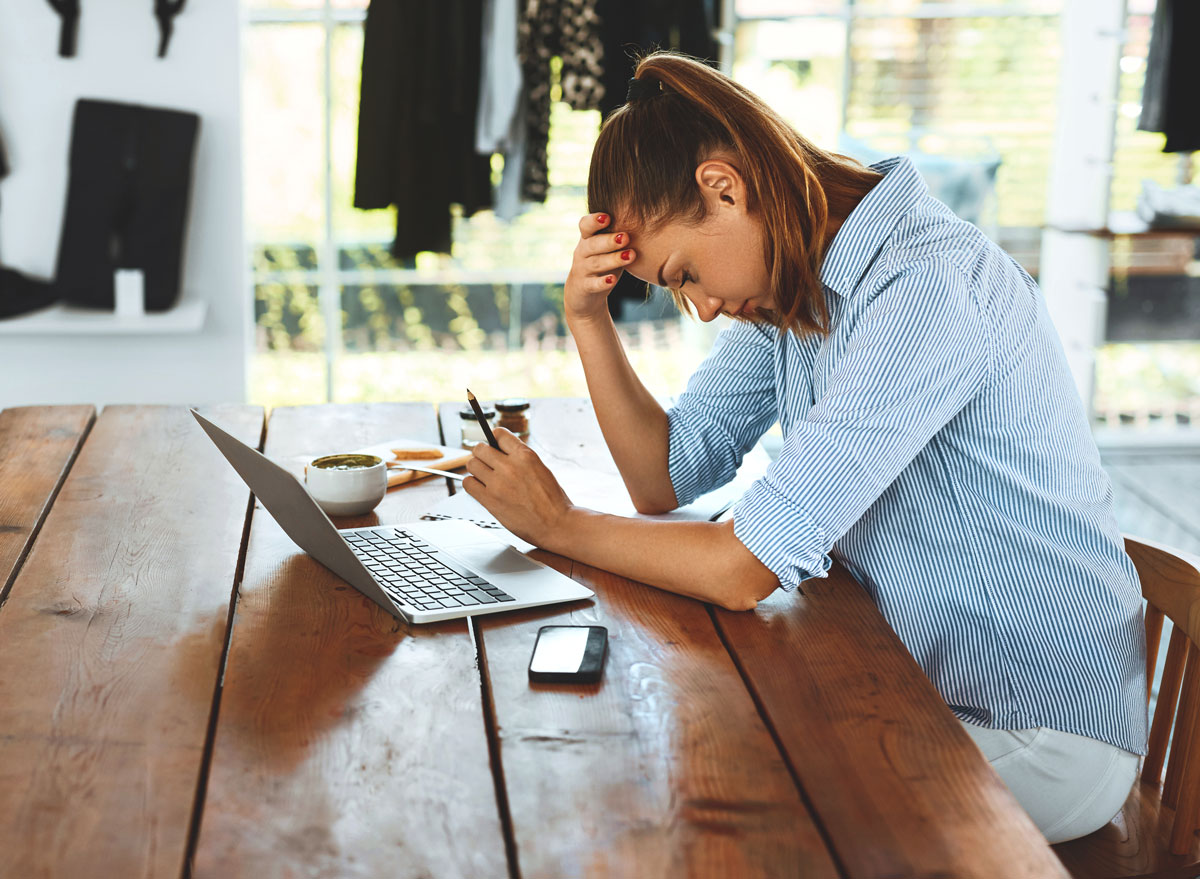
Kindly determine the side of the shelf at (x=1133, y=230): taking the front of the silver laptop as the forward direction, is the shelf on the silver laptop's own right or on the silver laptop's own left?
on the silver laptop's own left

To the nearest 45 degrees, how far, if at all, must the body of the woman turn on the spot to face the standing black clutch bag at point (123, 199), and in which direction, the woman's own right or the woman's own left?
approximately 45° to the woman's own right

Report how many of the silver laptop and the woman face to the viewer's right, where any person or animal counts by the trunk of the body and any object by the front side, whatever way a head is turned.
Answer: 1

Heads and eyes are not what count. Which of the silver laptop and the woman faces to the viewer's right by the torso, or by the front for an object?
the silver laptop

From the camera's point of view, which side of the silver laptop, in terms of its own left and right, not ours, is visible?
right

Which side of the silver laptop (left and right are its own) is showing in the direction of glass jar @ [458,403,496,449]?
left

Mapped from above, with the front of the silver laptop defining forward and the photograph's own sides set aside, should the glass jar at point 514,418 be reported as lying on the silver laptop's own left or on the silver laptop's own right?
on the silver laptop's own left

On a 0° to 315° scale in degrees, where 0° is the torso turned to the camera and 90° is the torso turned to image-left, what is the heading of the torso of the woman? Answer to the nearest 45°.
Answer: approximately 90°

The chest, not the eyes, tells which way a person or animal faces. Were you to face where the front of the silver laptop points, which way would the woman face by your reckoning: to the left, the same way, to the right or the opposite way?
the opposite way
